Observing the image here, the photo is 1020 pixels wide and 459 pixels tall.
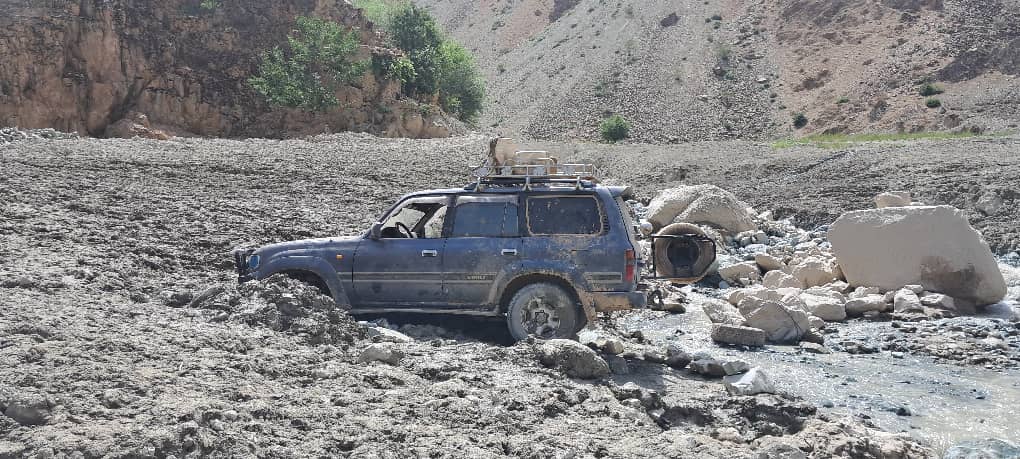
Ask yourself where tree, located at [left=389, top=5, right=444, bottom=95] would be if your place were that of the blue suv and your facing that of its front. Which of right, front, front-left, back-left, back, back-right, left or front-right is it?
right

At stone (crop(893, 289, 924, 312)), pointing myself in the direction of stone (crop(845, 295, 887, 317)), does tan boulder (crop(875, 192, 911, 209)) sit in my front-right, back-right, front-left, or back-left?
back-right

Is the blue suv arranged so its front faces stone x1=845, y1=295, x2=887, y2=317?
no

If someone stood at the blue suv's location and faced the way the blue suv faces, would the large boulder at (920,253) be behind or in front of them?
behind

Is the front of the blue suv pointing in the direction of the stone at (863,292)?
no

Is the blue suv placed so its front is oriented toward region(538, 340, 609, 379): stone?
no

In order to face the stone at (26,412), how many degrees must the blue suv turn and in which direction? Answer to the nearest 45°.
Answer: approximately 45° to its left

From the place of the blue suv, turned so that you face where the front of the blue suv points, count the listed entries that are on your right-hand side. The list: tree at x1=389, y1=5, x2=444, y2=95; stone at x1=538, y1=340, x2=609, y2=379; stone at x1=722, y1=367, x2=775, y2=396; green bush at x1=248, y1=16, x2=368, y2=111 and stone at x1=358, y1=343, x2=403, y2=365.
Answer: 2

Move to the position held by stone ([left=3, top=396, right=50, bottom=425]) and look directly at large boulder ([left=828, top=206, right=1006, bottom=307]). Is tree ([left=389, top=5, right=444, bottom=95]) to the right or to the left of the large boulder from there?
left

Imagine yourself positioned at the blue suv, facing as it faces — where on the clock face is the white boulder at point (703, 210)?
The white boulder is roughly at 4 o'clock from the blue suv.

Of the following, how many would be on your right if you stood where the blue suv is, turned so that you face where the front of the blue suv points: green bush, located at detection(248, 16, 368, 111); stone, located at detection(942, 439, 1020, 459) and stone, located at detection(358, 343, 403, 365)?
1

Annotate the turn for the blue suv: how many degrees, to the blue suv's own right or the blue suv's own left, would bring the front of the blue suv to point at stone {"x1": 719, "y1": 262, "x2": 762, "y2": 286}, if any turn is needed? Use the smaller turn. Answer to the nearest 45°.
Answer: approximately 135° to the blue suv's own right

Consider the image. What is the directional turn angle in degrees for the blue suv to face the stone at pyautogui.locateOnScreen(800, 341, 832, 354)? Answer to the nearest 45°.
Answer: approximately 180°

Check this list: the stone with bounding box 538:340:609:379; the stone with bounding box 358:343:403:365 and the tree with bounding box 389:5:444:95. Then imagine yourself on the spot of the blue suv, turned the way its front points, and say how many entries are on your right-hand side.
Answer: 1

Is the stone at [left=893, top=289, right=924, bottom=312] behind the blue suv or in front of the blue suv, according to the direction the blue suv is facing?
behind

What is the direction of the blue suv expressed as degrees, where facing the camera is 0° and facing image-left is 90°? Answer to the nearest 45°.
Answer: approximately 90°

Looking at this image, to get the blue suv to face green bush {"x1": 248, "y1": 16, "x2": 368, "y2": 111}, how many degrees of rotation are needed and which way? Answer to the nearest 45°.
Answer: approximately 90° to its right
